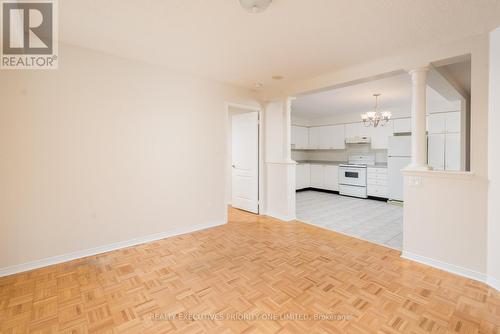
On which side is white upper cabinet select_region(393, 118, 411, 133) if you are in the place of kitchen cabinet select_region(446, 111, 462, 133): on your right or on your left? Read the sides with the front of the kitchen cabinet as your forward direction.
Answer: on your right

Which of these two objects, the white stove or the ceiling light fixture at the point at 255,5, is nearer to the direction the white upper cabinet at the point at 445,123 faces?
the ceiling light fixture

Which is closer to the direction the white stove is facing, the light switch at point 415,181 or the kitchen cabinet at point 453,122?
the light switch

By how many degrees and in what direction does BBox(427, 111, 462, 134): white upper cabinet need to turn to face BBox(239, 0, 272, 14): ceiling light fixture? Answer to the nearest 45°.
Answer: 0° — it already faces it

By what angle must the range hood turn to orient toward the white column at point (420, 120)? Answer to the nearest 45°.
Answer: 0° — it already faces it

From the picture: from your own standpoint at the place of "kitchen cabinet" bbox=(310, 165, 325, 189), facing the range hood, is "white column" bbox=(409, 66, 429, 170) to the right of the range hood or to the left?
right

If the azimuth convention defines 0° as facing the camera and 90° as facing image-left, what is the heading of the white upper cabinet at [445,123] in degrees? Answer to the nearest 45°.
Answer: approximately 0°

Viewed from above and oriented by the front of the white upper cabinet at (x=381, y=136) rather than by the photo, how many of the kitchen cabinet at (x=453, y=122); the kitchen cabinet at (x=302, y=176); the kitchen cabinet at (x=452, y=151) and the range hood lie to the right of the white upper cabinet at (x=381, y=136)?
2

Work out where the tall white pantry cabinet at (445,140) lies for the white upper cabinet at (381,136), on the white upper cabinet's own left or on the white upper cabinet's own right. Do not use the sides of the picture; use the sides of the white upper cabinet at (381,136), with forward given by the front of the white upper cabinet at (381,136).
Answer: on the white upper cabinet's own left

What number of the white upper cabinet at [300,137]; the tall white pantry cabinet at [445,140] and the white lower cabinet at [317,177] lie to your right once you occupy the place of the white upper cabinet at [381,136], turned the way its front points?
2

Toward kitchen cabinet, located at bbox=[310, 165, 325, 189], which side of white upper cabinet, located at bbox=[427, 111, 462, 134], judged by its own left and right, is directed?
right
